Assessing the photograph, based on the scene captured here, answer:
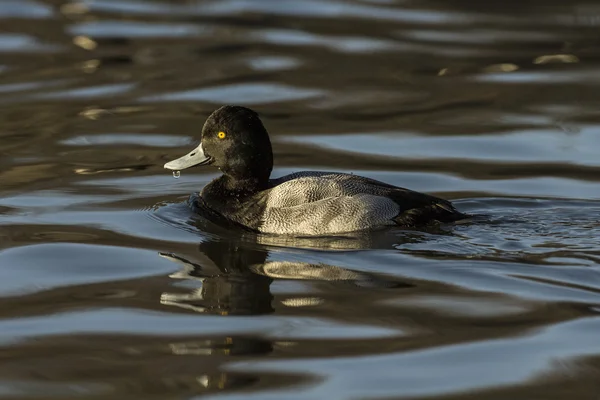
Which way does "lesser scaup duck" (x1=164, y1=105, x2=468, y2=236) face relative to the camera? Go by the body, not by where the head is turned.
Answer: to the viewer's left
